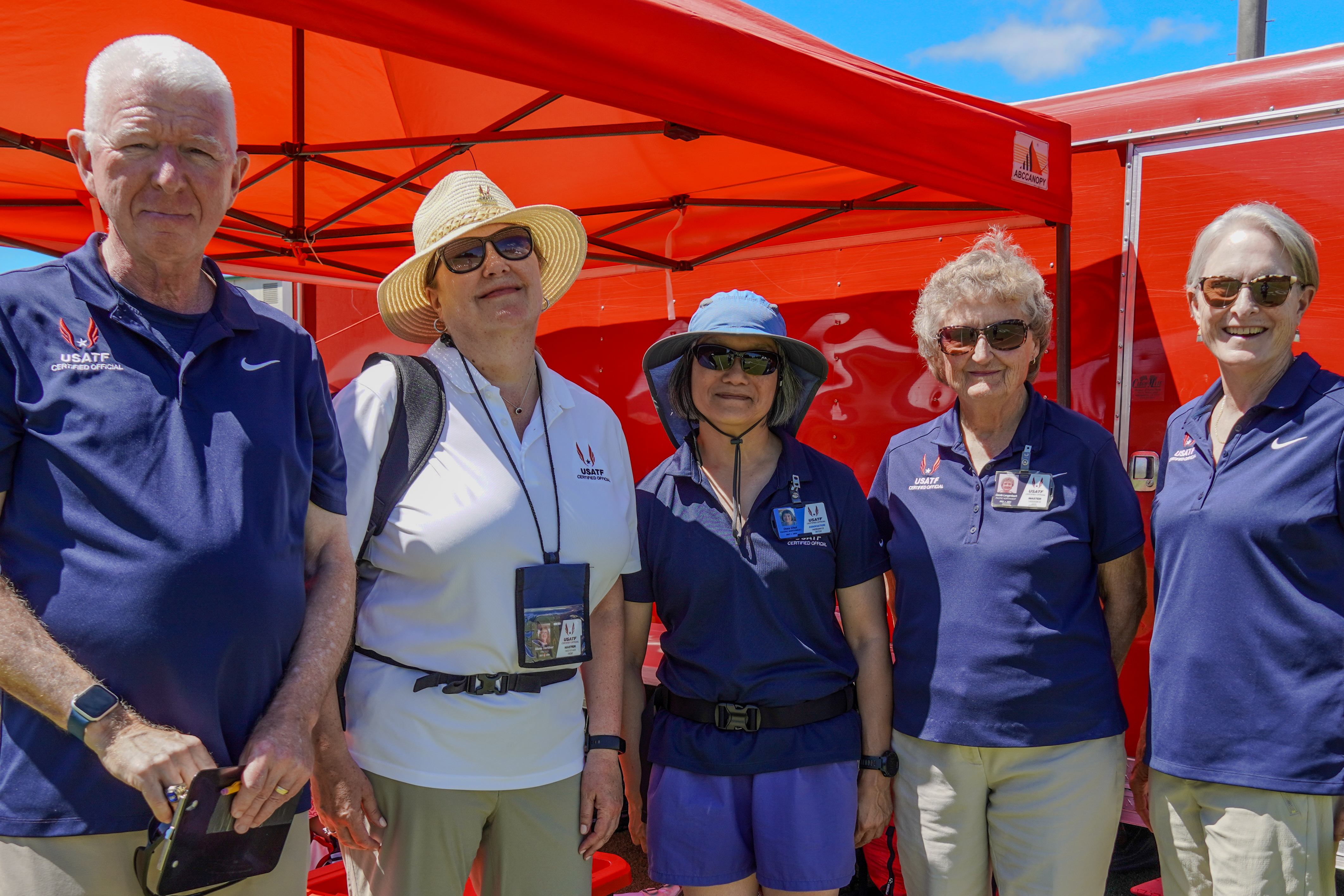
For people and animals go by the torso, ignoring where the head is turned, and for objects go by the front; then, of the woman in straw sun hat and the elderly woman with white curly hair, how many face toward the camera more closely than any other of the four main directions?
2

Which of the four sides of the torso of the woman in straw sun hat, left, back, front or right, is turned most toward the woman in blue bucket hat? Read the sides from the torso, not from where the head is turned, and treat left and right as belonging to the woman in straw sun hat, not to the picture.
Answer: left

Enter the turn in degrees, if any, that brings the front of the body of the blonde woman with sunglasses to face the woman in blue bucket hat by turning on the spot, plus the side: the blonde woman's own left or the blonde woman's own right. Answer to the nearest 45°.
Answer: approximately 45° to the blonde woman's own right

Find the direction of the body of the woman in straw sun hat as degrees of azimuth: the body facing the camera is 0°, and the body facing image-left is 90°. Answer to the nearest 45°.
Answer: approximately 0°

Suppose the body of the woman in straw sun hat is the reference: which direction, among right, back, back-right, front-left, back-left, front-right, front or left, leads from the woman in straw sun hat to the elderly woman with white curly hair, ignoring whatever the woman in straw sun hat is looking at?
left

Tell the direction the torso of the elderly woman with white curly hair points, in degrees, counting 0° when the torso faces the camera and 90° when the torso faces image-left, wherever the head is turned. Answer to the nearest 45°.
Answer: approximately 0°

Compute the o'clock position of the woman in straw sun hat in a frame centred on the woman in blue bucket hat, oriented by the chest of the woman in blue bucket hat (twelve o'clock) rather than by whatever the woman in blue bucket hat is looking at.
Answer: The woman in straw sun hat is roughly at 2 o'clock from the woman in blue bucket hat.

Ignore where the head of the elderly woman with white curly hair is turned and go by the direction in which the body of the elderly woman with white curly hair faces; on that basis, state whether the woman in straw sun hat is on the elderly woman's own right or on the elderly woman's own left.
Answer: on the elderly woman's own right

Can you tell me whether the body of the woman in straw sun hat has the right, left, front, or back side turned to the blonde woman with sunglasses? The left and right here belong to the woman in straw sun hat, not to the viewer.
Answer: left
